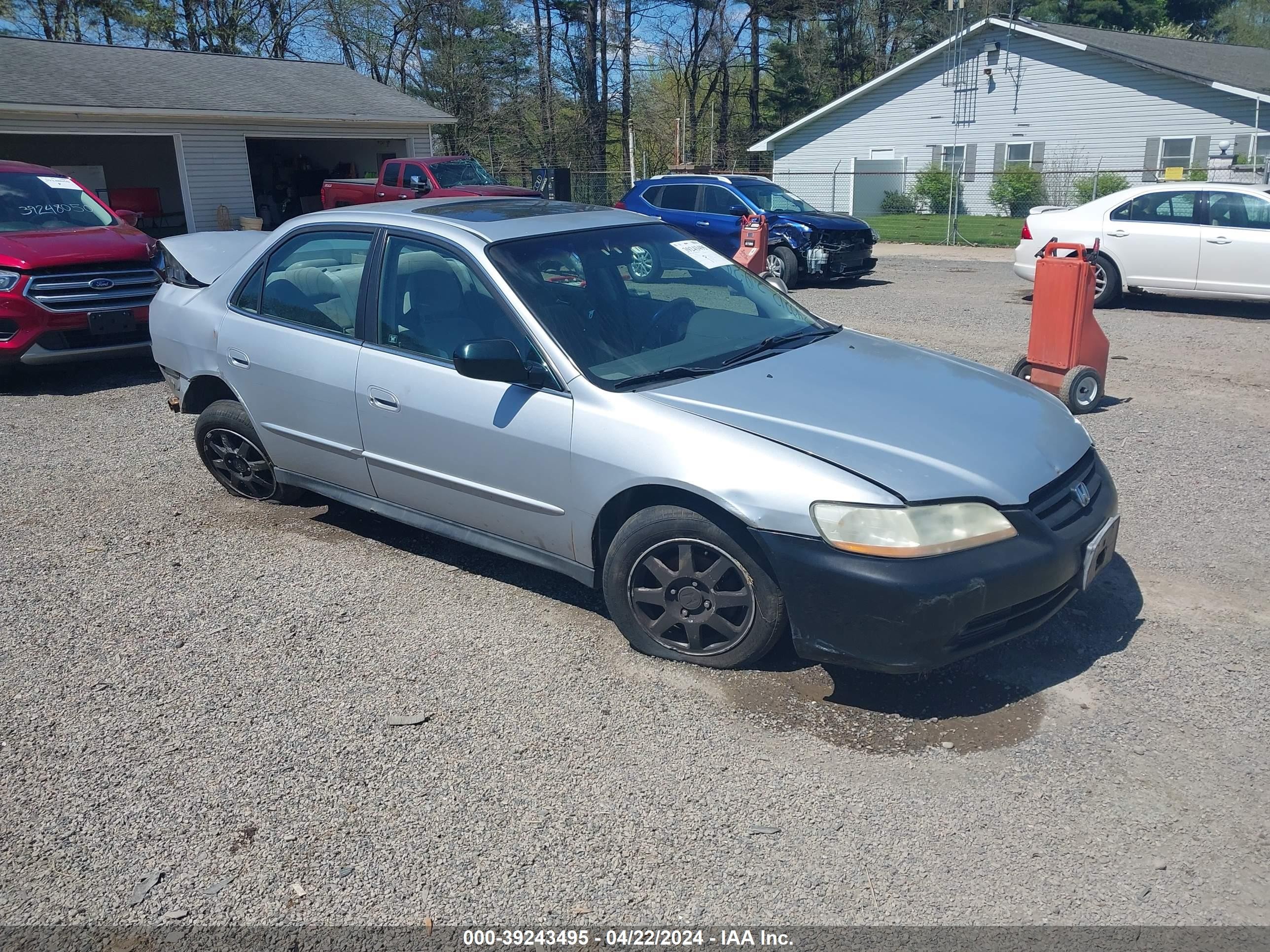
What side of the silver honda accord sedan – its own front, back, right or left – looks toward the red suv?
back

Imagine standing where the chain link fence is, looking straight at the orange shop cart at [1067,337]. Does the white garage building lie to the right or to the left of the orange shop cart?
right

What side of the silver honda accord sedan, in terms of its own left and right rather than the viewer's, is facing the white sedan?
left

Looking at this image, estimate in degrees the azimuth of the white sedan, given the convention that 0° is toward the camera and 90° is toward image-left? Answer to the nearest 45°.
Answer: approximately 270°

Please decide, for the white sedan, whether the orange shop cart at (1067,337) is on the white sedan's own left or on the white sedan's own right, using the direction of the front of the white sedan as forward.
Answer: on the white sedan's own right

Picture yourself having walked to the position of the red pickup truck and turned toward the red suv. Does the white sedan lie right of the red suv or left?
left

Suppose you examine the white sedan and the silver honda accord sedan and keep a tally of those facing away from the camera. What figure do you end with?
0

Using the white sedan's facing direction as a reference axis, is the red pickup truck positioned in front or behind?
behind

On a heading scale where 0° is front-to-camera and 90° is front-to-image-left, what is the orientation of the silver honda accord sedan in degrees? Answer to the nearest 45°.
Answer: approximately 315°

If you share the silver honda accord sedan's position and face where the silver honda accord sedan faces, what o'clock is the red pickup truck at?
The red pickup truck is roughly at 7 o'clock from the silver honda accord sedan.

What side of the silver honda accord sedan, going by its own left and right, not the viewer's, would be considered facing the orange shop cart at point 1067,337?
left

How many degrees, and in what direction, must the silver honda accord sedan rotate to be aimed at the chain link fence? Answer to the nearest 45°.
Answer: approximately 135° to its left

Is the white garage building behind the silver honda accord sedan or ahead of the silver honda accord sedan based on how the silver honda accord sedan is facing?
behind
